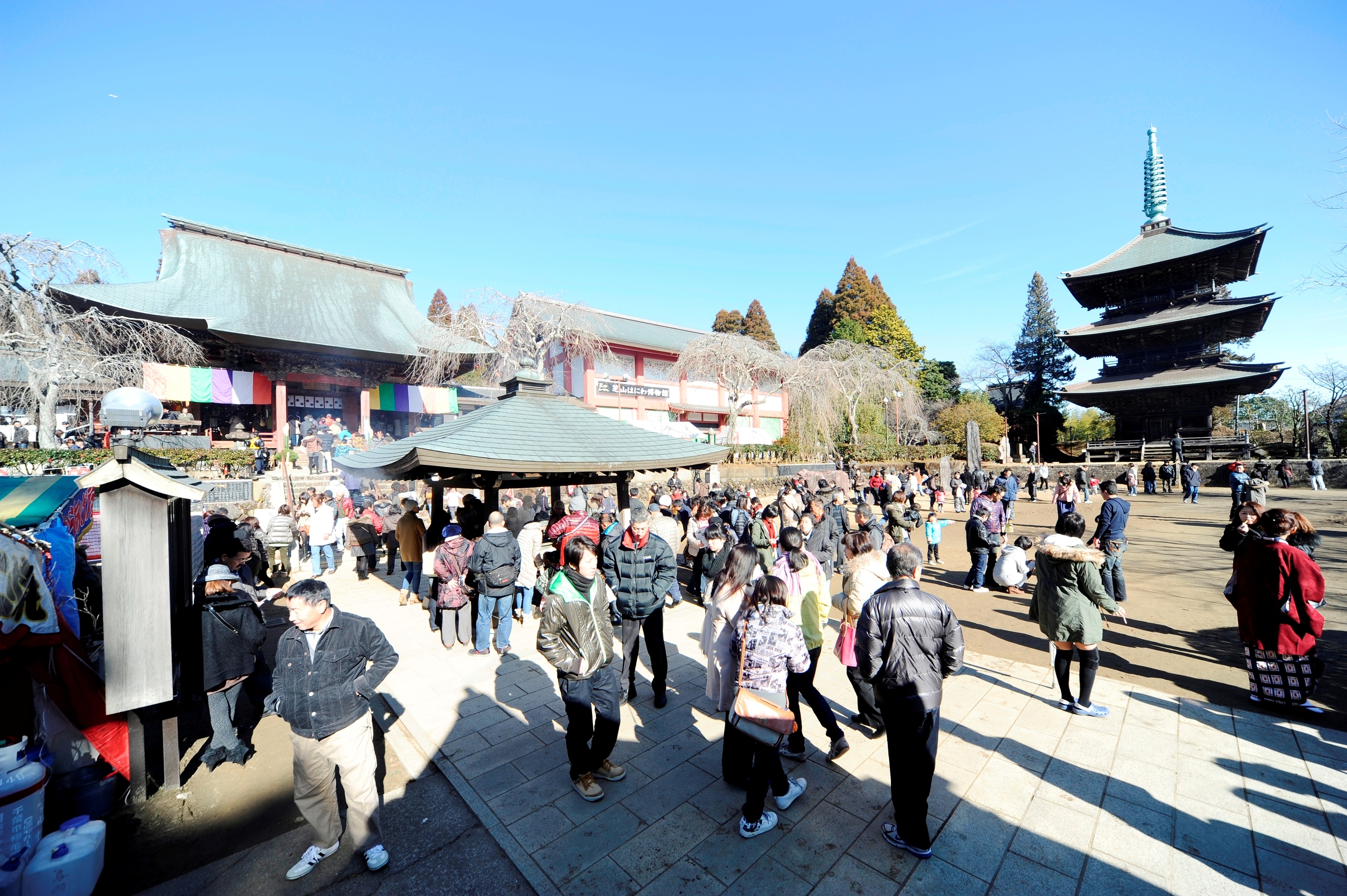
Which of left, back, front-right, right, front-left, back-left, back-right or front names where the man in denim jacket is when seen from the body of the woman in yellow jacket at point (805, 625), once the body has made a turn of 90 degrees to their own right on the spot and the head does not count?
back

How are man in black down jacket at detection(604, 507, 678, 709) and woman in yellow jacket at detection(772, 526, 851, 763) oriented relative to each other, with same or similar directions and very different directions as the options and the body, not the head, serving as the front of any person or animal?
very different directions

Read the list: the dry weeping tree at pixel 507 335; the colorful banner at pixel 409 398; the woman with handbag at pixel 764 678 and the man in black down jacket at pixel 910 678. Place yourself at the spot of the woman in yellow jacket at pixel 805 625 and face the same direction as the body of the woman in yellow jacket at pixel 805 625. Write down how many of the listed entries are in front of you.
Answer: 2

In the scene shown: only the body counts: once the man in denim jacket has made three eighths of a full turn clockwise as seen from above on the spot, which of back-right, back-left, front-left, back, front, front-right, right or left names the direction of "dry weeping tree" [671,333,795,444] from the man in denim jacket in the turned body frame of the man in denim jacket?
front-right

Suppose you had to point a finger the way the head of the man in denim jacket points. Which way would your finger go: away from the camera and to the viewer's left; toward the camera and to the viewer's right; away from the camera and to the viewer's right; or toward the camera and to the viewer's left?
toward the camera and to the viewer's left

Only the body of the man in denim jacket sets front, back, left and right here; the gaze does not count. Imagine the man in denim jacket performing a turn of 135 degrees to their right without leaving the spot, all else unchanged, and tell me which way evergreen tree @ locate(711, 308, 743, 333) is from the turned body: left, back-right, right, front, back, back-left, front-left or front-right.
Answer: front-right

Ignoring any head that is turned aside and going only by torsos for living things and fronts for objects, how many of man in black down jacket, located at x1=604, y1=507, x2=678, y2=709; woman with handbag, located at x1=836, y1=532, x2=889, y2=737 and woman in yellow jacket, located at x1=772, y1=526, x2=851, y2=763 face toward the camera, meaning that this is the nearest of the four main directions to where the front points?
1

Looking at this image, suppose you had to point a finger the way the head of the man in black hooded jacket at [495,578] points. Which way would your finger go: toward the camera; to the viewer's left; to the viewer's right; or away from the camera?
away from the camera

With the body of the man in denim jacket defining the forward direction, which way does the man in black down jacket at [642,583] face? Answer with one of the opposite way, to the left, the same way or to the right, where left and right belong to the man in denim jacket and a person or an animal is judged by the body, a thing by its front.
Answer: the same way

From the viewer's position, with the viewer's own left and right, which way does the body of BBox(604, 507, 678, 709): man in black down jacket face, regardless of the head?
facing the viewer

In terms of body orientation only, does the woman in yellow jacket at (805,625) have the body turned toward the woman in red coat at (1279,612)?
no

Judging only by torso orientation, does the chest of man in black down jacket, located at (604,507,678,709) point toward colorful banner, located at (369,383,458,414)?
no

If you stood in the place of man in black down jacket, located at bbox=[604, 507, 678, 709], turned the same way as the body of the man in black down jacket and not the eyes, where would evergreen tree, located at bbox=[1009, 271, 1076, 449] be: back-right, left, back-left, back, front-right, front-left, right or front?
back-left

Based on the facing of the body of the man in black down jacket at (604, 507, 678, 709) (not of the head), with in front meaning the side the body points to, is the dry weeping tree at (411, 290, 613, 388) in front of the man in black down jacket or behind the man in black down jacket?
behind
